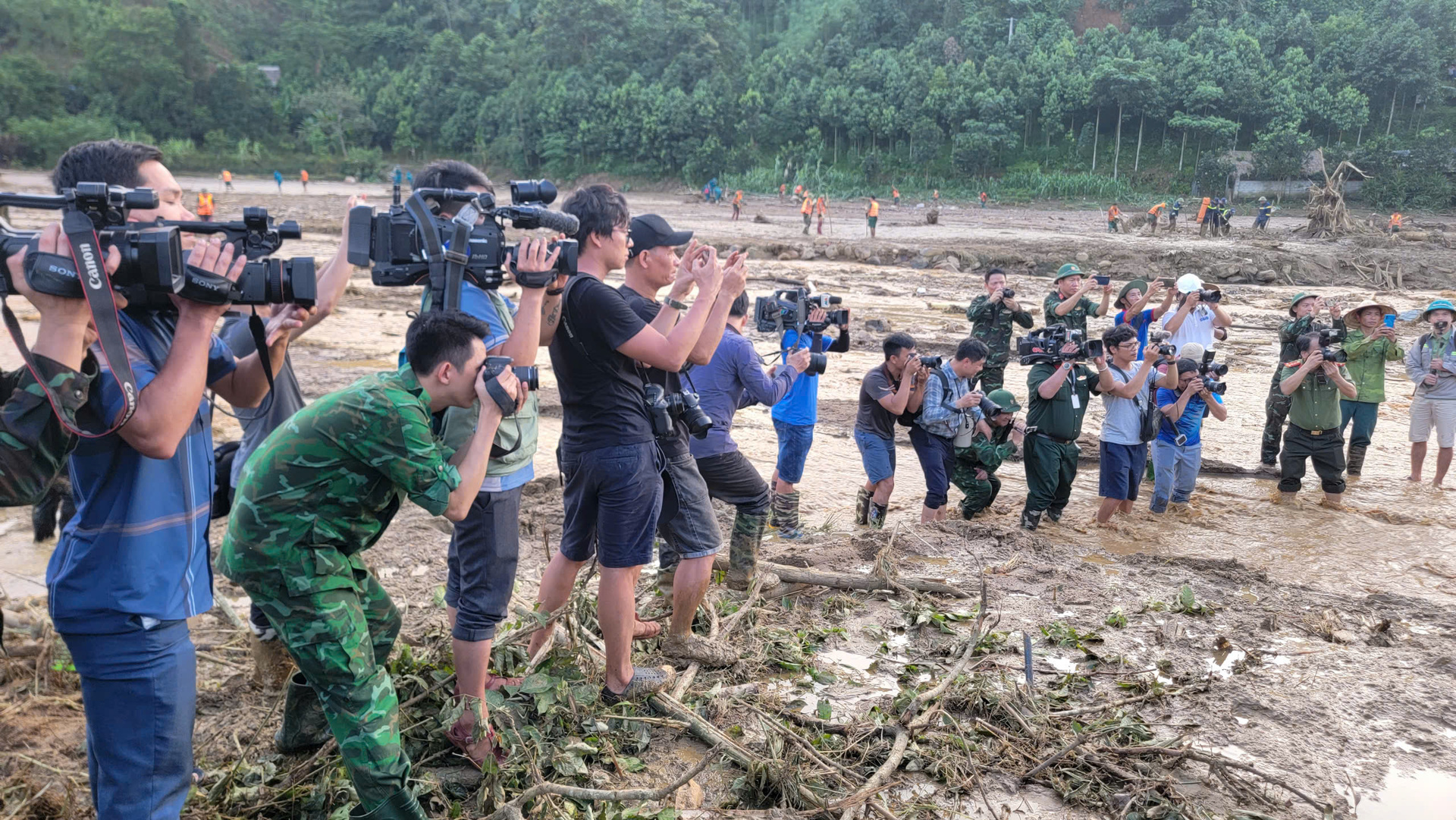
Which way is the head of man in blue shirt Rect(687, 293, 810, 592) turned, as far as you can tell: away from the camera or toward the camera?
away from the camera

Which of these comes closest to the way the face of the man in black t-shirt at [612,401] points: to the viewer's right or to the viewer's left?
to the viewer's right

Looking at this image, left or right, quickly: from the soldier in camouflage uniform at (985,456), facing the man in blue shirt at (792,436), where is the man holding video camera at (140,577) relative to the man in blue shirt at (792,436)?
left

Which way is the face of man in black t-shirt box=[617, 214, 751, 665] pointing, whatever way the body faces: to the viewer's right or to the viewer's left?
to the viewer's right

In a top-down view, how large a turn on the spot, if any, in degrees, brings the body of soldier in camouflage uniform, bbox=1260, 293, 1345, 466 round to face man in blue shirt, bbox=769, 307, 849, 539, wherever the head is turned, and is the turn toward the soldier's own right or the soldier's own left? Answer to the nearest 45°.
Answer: approximately 90° to the soldier's own right

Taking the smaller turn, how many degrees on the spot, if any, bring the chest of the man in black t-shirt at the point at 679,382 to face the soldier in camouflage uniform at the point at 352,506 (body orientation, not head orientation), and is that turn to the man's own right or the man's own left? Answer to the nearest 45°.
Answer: approximately 135° to the man's own right
